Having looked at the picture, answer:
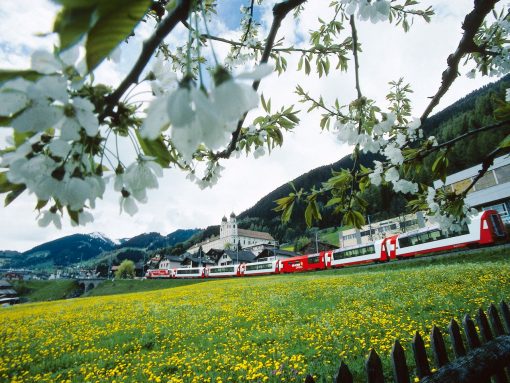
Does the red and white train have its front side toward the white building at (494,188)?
no

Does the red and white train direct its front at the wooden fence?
no
